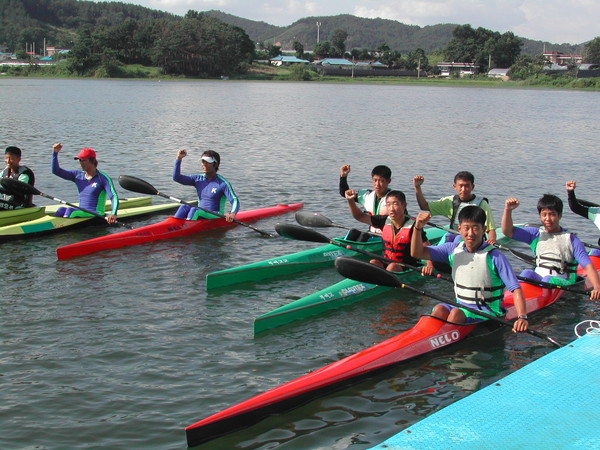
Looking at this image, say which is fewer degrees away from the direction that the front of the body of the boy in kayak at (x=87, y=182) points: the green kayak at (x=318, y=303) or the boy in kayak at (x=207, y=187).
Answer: the green kayak

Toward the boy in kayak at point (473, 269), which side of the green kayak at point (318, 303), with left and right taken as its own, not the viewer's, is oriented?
left

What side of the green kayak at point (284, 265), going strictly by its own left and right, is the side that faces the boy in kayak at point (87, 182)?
right

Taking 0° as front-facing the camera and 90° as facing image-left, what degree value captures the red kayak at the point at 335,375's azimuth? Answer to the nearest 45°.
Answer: approximately 45°

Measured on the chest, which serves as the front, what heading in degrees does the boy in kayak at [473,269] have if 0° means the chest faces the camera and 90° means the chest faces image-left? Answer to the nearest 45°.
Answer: approximately 45°

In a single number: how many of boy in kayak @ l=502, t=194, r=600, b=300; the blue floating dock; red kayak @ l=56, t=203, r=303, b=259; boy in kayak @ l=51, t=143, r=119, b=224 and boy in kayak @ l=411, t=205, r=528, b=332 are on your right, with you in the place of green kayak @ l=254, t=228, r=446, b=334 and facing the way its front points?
2

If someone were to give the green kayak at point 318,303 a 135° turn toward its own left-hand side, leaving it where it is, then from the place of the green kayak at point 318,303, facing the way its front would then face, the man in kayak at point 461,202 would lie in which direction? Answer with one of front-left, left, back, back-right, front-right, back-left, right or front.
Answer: front-left

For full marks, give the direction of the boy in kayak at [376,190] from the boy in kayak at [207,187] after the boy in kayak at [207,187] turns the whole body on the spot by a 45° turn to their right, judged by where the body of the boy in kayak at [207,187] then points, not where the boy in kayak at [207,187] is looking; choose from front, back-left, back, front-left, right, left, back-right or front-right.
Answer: back-left

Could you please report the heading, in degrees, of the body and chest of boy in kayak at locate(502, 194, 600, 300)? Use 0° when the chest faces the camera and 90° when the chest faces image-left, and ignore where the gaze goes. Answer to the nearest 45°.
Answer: approximately 45°

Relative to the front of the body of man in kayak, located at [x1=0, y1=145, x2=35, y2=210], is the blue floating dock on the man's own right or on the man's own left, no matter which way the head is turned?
on the man's own left
